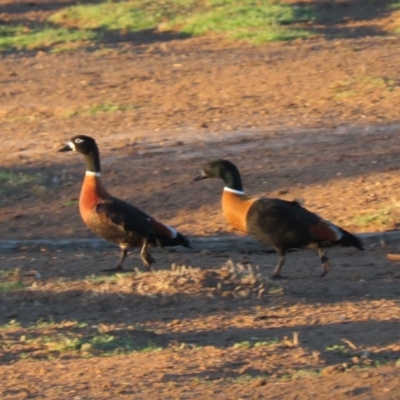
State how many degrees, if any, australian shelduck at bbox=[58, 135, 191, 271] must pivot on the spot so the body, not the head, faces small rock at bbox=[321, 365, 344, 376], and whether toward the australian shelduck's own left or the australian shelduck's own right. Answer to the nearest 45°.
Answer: approximately 90° to the australian shelduck's own left

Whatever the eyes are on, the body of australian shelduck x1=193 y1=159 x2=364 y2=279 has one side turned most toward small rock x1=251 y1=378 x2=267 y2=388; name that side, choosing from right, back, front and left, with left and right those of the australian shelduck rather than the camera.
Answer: left

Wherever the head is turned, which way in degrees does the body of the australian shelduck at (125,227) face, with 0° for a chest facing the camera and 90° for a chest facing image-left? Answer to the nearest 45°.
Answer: approximately 90°

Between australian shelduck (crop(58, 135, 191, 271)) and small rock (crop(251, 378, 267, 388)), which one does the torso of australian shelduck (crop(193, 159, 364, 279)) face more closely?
the australian shelduck

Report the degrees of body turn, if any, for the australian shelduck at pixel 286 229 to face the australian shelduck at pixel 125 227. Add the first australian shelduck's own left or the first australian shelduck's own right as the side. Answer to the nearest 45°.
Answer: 0° — it already faces it

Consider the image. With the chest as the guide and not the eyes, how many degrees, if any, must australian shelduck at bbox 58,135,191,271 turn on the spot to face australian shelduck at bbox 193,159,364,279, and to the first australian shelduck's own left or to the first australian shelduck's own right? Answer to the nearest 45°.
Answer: approximately 180°

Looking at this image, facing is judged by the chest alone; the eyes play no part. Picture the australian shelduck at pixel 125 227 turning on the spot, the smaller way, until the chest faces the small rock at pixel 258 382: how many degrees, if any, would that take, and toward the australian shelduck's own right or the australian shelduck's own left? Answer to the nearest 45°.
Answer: approximately 90° to the australian shelduck's own left

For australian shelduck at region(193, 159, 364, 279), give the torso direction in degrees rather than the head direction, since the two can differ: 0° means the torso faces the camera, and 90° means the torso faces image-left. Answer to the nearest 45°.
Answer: approximately 90°

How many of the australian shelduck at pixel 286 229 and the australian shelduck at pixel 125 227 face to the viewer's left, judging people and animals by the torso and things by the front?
2

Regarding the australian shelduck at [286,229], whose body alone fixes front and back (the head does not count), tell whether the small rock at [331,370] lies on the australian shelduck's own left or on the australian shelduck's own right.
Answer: on the australian shelduck's own left
